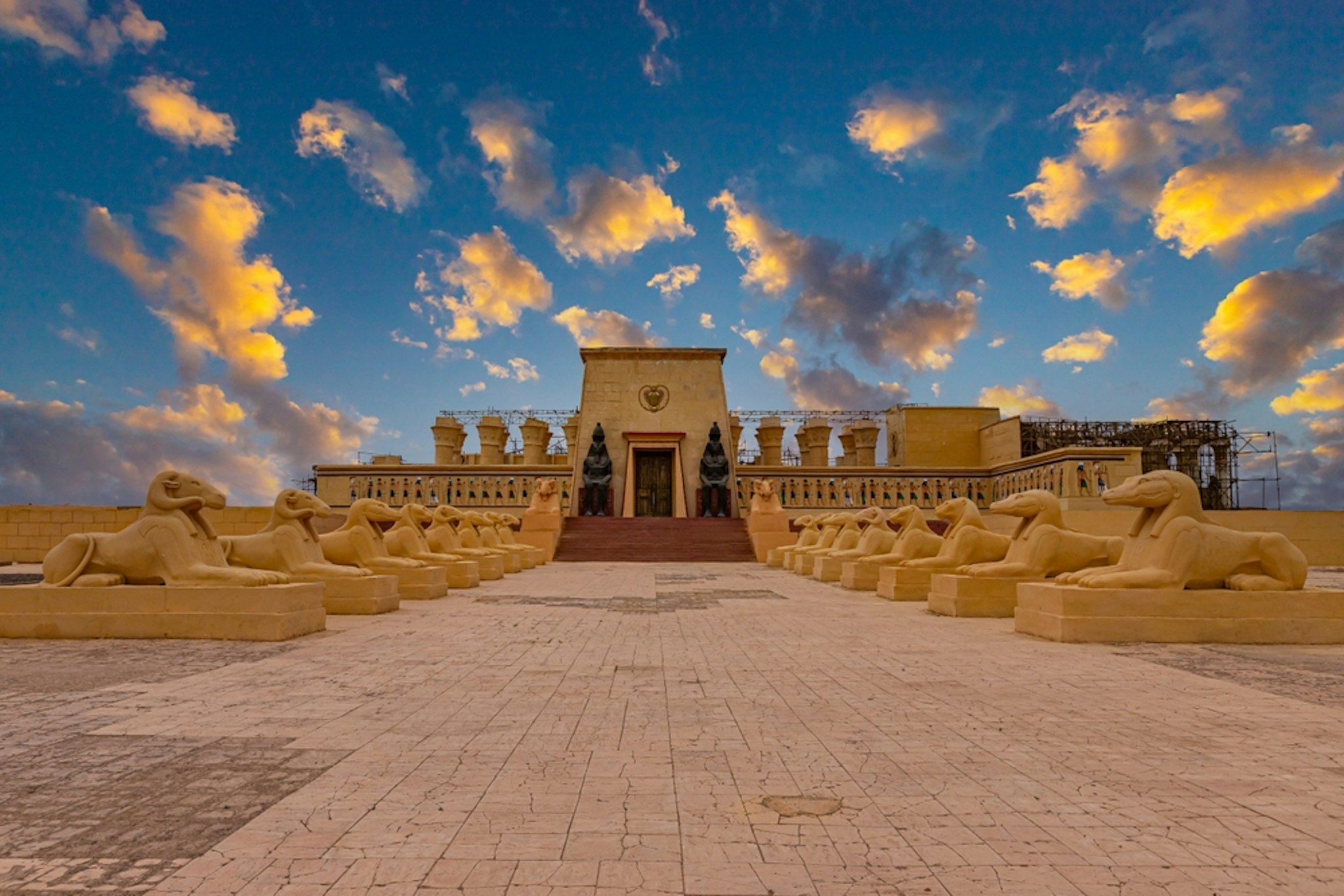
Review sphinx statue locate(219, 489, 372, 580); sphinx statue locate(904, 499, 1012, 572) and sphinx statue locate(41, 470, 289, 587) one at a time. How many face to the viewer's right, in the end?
2

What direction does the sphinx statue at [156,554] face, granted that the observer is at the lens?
facing to the right of the viewer

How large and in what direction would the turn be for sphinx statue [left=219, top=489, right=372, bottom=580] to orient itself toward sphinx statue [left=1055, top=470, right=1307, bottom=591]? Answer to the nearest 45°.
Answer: approximately 45° to its right

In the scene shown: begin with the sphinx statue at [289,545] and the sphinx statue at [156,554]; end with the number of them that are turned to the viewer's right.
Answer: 2

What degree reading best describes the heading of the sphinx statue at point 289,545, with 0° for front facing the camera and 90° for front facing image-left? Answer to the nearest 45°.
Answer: approximately 270°

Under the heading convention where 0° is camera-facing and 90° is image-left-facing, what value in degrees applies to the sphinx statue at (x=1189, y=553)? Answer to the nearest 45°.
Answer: approximately 90°

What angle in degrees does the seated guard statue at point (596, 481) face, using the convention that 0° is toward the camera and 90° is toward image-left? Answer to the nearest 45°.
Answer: approximately 0°

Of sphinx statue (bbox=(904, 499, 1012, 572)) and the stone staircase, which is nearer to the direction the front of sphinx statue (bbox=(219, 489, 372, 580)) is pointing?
the sphinx statue

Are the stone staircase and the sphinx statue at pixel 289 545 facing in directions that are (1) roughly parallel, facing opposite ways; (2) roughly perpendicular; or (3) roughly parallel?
roughly perpendicular

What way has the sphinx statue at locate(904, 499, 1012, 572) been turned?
to the viewer's left
